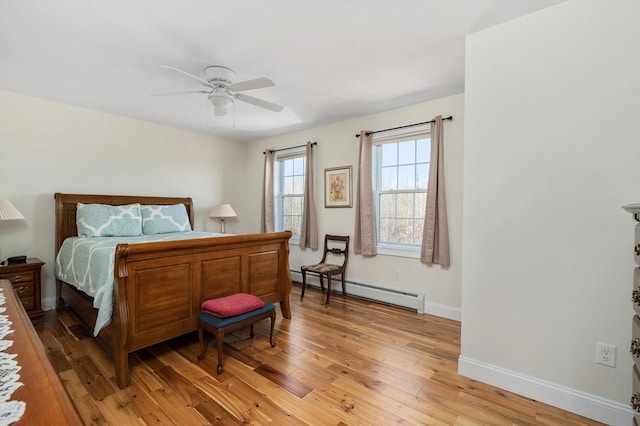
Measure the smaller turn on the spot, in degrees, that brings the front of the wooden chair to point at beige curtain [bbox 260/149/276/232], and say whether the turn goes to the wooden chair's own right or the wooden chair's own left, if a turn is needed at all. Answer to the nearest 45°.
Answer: approximately 90° to the wooden chair's own right

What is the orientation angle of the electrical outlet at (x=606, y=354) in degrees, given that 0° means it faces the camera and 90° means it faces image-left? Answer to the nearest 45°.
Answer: approximately 45°

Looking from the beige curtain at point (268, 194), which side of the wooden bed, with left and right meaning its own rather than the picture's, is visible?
left

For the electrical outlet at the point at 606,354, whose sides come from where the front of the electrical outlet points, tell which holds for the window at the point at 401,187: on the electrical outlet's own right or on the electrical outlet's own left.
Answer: on the electrical outlet's own right

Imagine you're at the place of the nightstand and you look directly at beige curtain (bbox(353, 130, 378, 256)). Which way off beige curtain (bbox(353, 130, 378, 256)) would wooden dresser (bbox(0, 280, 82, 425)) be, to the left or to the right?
right

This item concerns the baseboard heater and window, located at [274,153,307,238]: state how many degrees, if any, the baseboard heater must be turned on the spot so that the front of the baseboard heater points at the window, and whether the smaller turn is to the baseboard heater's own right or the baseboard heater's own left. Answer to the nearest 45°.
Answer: approximately 90° to the baseboard heater's own right

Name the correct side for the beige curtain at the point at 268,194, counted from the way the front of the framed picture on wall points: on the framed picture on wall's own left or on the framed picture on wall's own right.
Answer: on the framed picture on wall's own right

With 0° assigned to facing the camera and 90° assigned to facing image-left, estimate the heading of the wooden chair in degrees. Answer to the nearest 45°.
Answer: approximately 45°

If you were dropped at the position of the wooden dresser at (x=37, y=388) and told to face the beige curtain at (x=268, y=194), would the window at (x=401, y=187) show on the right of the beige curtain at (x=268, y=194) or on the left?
right

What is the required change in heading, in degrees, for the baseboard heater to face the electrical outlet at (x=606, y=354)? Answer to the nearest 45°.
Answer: approximately 90° to its left

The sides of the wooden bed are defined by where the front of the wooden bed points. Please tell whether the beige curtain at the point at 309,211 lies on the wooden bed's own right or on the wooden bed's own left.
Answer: on the wooden bed's own left
